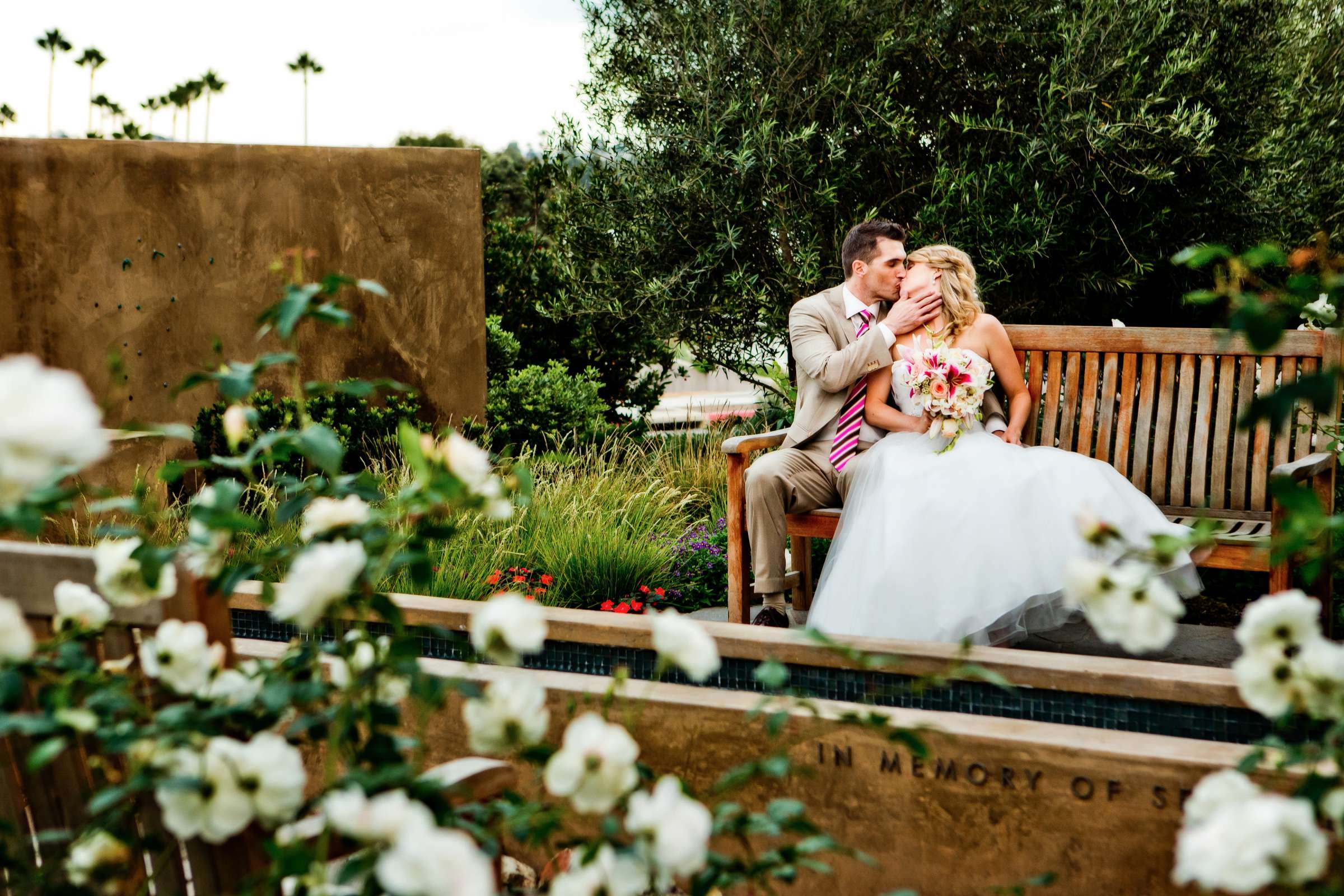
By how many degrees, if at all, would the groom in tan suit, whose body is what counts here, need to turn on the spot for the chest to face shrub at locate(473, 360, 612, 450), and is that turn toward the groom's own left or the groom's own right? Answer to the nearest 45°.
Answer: approximately 180°

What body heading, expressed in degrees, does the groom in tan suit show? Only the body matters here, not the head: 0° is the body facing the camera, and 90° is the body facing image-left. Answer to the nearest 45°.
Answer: approximately 315°

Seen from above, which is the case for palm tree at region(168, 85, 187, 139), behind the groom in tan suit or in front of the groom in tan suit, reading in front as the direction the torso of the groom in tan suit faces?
behind

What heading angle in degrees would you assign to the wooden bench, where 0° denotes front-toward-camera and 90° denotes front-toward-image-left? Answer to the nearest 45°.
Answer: approximately 45°

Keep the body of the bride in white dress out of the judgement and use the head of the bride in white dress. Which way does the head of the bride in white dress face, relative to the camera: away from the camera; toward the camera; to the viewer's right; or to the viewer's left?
to the viewer's left

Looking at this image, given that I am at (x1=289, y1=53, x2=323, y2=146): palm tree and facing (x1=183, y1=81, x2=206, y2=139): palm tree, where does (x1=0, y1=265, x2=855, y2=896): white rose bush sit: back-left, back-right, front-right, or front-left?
back-left

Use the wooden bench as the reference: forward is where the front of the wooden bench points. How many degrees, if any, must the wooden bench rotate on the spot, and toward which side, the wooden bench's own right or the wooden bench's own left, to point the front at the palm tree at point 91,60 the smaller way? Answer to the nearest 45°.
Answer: approximately 90° to the wooden bench's own right

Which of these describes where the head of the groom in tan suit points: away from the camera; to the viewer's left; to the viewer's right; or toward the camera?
to the viewer's right
